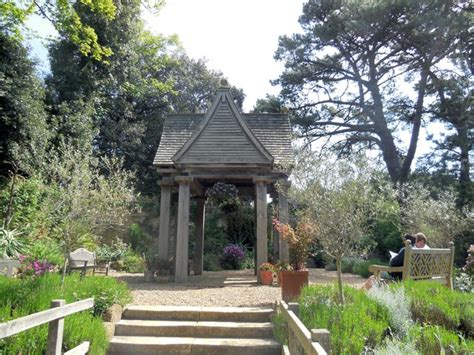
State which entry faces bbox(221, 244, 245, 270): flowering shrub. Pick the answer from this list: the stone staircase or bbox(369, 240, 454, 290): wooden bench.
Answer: the wooden bench

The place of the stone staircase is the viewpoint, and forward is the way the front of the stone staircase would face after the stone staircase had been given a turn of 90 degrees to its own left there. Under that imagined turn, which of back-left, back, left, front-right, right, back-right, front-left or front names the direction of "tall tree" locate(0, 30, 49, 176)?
back-left

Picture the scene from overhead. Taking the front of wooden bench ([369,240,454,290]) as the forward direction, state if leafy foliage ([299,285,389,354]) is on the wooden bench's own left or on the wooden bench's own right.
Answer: on the wooden bench's own left

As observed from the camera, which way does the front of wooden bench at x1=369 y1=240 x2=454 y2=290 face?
facing away from the viewer and to the left of the viewer

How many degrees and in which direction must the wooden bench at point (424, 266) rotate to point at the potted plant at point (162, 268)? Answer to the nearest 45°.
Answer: approximately 45° to its left
